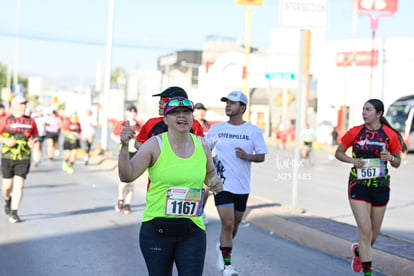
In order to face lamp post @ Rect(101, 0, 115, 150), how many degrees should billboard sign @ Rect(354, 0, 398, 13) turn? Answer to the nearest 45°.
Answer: approximately 45° to its right

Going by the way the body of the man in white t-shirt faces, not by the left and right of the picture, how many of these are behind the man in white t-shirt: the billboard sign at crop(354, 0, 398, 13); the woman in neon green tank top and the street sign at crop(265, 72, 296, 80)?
2

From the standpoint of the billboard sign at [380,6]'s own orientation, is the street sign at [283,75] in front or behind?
in front

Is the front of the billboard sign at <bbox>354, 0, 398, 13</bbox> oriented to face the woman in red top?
yes

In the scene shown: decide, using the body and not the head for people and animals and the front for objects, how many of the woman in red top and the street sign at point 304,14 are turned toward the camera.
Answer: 2

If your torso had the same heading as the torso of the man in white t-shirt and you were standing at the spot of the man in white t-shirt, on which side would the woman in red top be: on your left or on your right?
on your left

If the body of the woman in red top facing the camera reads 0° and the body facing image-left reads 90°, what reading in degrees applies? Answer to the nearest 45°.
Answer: approximately 0°

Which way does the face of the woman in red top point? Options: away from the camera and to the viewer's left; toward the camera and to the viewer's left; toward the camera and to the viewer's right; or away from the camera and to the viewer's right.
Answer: toward the camera and to the viewer's left

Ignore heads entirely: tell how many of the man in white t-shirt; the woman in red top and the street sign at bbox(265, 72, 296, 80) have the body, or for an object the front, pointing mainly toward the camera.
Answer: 3

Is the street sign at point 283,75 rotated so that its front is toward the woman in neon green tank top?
yes
